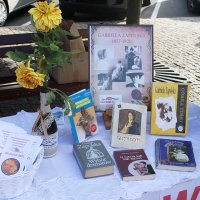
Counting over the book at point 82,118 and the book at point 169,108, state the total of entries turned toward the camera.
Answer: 2

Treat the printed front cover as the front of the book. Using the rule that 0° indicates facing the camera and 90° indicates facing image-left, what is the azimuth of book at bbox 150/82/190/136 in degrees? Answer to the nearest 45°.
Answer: approximately 0°

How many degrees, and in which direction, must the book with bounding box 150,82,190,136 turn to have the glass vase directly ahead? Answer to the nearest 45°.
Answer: approximately 45° to its right
